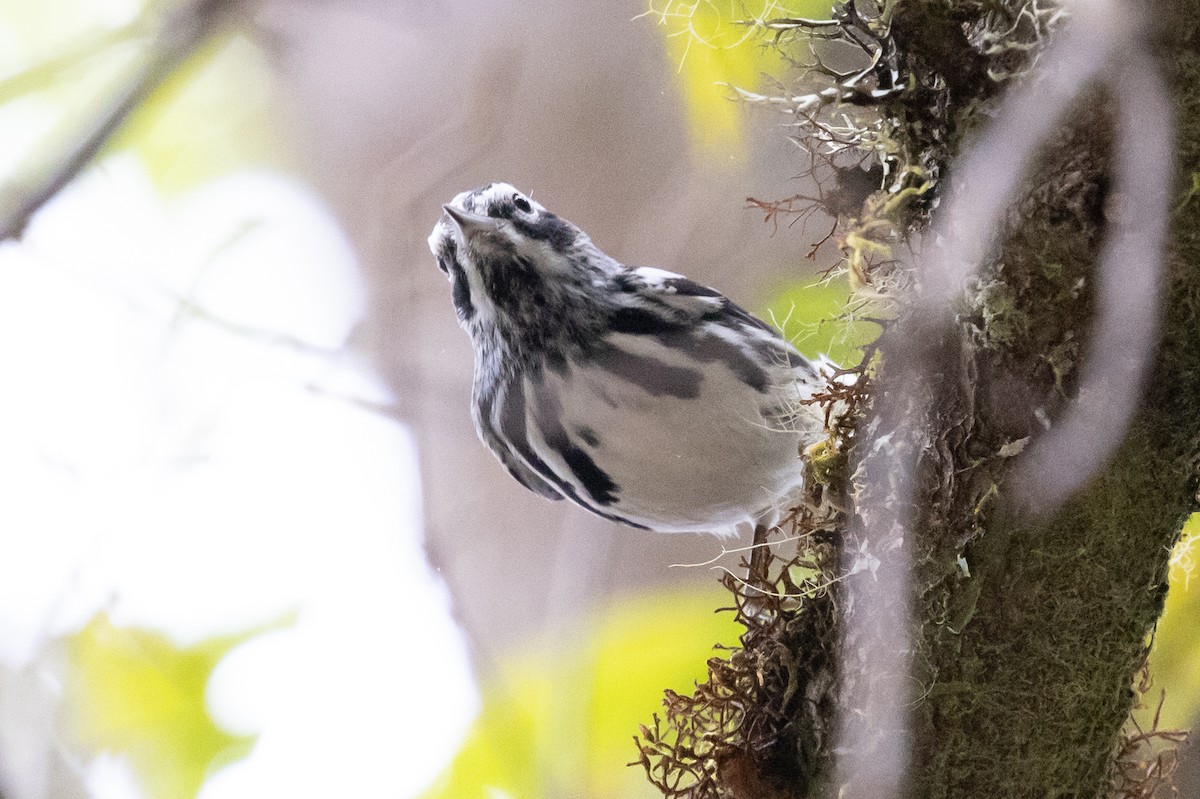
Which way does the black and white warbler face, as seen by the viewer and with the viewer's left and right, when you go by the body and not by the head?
facing the viewer and to the left of the viewer
